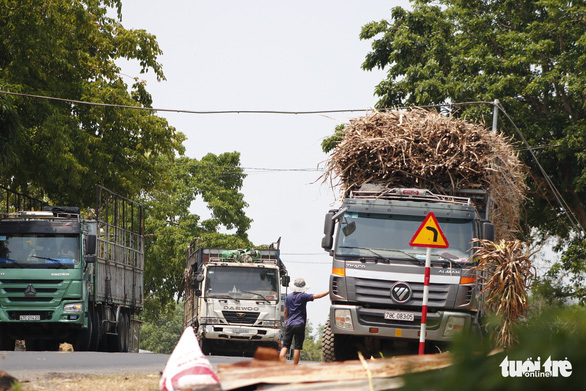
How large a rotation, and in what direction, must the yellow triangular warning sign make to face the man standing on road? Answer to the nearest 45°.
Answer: approximately 135° to its right

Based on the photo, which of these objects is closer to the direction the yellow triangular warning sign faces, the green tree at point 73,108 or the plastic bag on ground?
the plastic bag on ground

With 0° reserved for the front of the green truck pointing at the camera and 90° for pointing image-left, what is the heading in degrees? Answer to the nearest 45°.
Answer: approximately 0°

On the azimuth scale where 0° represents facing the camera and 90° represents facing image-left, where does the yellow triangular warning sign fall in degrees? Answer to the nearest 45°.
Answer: approximately 0°

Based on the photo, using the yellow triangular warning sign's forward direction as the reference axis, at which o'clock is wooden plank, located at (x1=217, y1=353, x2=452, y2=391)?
The wooden plank is roughly at 12 o'clock from the yellow triangular warning sign.

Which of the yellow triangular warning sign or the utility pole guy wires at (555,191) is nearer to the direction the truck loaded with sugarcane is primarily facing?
the yellow triangular warning sign

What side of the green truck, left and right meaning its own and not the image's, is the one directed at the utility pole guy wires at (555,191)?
left

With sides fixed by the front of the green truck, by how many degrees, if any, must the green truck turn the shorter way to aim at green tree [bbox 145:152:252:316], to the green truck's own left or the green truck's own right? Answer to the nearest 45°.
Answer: approximately 180°

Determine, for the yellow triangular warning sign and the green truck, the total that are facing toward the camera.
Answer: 2

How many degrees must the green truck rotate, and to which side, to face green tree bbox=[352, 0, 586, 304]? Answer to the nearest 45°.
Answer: approximately 90° to its left

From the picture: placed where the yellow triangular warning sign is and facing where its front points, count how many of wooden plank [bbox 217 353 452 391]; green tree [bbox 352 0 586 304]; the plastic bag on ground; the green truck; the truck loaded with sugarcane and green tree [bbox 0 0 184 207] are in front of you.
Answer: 2

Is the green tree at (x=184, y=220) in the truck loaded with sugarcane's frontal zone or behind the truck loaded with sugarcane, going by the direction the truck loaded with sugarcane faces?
behind
